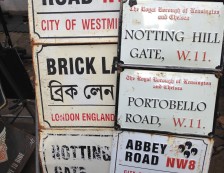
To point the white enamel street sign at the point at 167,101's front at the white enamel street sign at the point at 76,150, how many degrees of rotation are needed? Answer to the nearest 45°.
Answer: approximately 90° to its right

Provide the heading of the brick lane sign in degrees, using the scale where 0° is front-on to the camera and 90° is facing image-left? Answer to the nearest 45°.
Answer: approximately 0°

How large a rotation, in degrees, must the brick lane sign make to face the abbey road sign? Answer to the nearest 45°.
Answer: approximately 45° to its left

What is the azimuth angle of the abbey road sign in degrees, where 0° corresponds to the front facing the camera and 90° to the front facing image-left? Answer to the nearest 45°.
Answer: approximately 0°
